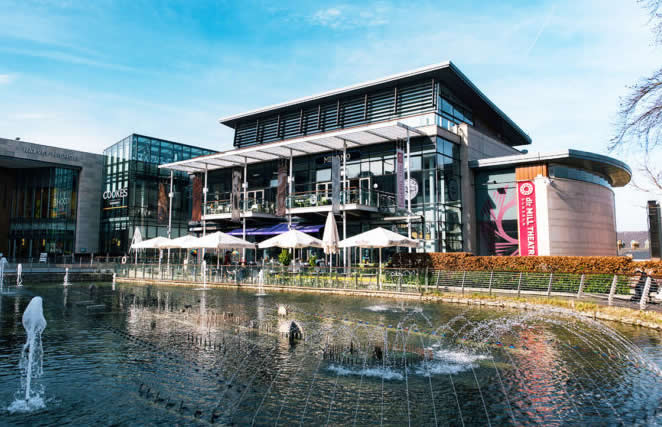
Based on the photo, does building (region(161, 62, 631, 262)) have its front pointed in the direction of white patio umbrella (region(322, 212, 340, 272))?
yes

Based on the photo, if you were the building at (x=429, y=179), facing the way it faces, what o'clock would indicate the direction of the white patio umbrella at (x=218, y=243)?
The white patio umbrella is roughly at 1 o'clock from the building.

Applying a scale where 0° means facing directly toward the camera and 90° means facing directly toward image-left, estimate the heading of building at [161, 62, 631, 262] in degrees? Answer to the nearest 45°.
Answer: approximately 45°

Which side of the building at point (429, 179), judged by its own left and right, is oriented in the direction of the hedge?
left

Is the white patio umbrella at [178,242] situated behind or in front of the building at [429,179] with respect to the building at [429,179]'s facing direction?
in front

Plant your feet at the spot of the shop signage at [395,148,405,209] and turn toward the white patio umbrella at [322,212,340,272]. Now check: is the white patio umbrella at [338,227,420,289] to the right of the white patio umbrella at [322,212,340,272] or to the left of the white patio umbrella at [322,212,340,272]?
left
